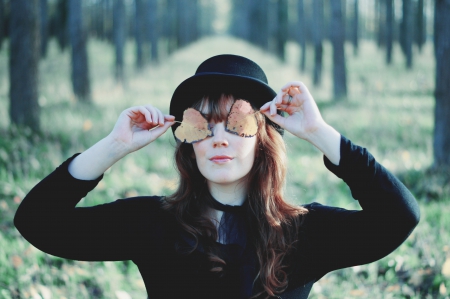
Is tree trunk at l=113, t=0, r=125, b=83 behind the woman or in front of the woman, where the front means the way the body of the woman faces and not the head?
behind

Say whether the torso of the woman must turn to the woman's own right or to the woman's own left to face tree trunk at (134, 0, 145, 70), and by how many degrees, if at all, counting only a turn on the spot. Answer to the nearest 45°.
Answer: approximately 180°

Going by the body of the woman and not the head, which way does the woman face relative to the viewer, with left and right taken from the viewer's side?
facing the viewer

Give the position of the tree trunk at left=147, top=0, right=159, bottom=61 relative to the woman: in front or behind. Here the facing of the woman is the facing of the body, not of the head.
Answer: behind

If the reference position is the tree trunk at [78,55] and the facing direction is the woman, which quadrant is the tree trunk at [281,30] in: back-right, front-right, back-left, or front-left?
back-left

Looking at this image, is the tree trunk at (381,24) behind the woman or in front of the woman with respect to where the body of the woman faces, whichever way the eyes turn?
behind

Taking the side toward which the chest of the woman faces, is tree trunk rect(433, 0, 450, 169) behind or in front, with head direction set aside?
behind

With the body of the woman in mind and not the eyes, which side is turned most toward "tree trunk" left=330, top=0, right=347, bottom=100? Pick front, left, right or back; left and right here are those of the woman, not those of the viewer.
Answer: back

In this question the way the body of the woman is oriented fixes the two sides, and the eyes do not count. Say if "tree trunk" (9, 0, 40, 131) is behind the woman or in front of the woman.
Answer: behind

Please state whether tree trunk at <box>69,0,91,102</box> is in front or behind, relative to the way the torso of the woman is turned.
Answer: behind

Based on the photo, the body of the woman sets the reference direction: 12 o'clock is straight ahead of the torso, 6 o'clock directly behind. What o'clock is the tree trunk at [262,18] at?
The tree trunk is roughly at 6 o'clock from the woman.

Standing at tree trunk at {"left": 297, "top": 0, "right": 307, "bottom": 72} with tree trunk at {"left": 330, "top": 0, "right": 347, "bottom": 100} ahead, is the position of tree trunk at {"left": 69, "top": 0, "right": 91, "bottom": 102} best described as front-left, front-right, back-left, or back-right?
front-right
